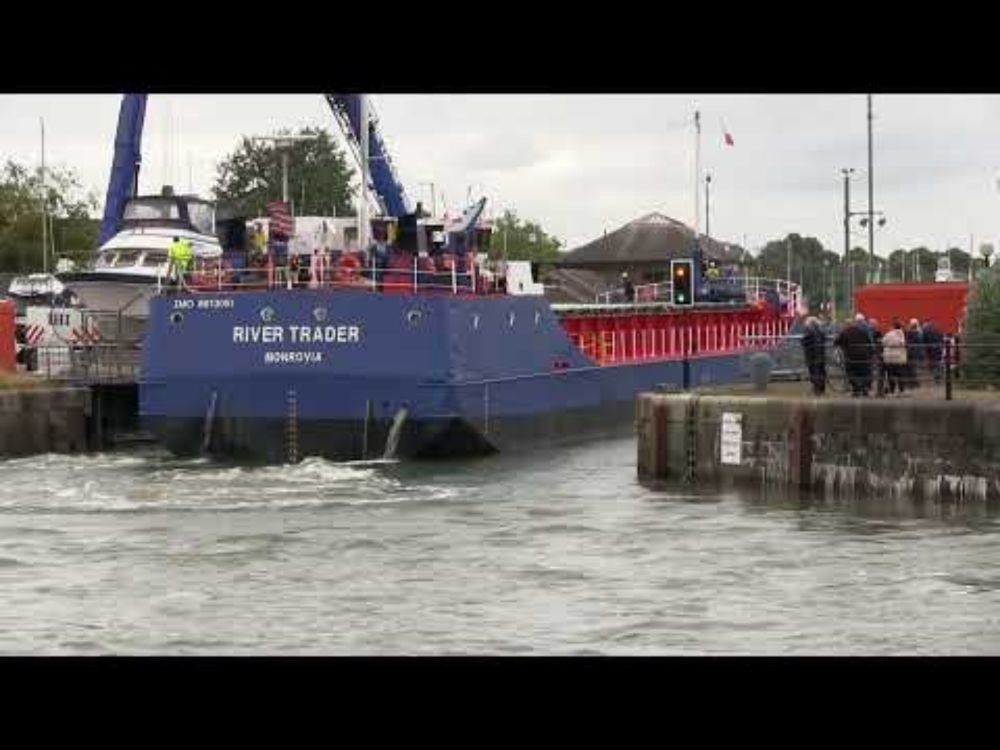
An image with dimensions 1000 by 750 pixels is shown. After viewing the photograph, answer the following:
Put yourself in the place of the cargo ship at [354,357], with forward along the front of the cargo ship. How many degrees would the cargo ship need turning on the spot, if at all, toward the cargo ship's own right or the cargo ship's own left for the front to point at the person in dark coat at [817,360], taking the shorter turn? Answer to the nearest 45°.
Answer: approximately 90° to the cargo ship's own right

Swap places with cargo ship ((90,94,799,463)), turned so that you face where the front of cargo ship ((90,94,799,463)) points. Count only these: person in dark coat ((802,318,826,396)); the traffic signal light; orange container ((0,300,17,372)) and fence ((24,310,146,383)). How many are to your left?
2

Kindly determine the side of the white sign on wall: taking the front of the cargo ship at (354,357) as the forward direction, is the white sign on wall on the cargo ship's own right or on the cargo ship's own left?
on the cargo ship's own right

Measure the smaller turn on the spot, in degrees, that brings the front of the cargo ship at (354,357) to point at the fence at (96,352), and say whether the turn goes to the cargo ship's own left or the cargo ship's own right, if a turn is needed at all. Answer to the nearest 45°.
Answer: approximately 90° to the cargo ship's own left

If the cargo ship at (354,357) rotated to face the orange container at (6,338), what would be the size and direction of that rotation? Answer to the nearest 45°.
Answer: approximately 90° to its left

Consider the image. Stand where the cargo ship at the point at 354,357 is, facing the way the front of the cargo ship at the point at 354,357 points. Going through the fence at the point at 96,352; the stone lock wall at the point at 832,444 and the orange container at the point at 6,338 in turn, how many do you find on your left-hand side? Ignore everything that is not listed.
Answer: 2

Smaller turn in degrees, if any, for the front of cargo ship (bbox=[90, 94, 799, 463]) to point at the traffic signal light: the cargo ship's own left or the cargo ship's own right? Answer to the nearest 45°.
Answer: approximately 45° to the cargo ship's own right

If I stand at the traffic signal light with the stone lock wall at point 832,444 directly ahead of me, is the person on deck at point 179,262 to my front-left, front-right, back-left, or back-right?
back-right

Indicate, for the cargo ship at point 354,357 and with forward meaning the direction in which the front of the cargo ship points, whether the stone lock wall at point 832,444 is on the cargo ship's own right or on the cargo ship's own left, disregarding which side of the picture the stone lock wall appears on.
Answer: on the cargo ship's own right

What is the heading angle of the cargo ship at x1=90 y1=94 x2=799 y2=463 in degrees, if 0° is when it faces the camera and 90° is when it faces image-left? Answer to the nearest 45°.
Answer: approximately 225°
